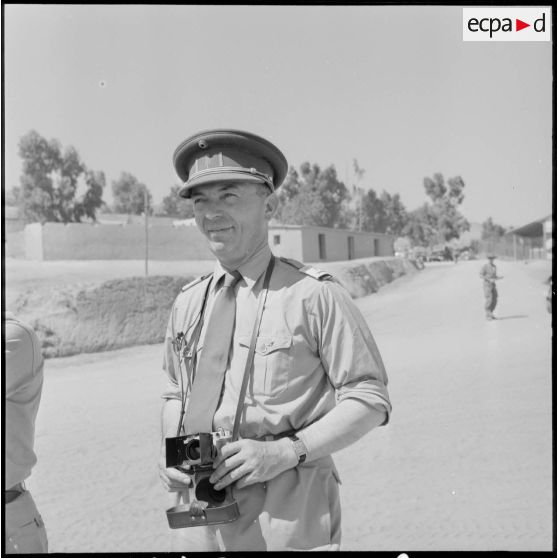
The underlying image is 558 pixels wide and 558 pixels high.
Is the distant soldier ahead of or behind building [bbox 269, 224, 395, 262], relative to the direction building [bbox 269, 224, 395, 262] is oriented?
ahead

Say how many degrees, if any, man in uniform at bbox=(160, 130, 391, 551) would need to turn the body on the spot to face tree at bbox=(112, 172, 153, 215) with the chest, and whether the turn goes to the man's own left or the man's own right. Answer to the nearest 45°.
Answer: approximately 135° to the man's own right

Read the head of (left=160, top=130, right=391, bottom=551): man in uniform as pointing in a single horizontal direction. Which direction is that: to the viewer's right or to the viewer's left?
to the viewer's left

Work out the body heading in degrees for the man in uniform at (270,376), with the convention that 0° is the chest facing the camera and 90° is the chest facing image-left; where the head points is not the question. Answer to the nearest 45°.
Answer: approximately 45°

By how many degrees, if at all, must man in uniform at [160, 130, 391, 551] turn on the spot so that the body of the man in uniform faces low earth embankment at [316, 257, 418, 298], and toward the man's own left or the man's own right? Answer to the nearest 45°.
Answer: approximately 135° to the man's own right
